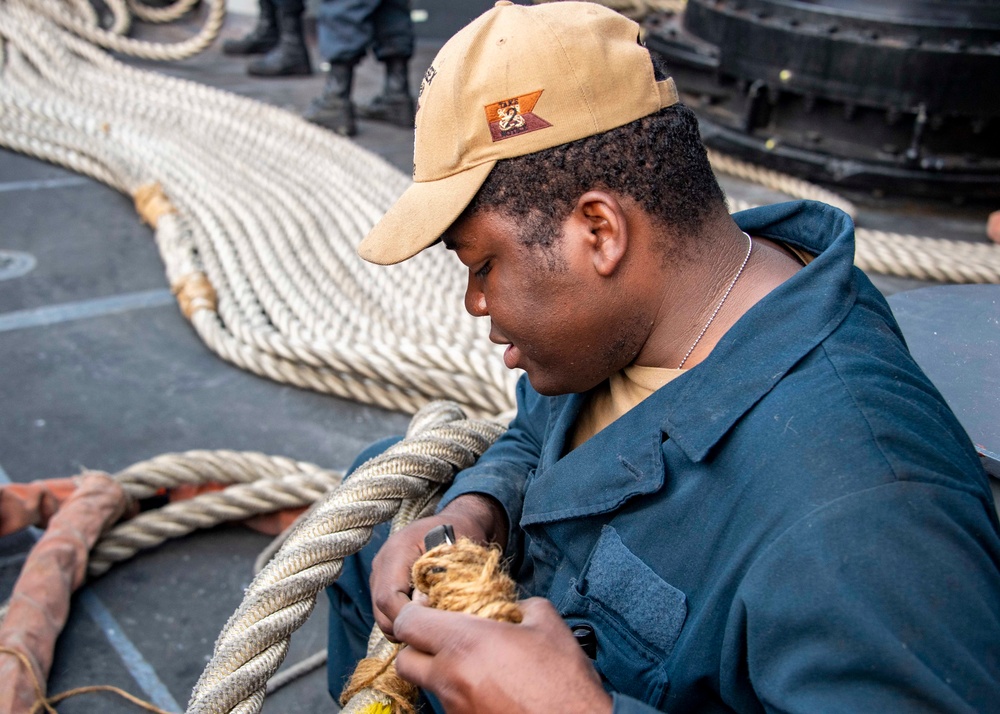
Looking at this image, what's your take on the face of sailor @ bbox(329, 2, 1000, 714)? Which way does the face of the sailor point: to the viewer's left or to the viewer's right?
to the viewer's left

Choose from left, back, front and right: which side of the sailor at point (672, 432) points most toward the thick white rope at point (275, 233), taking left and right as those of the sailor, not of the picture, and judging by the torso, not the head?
right

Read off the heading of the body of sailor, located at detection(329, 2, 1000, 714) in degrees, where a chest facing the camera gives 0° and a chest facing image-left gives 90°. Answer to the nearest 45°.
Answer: approximately 45°
